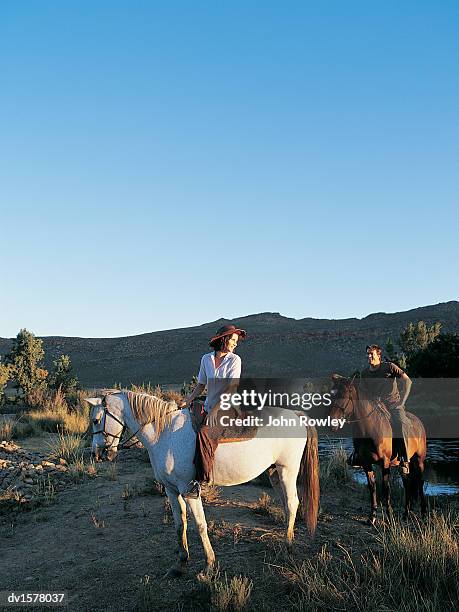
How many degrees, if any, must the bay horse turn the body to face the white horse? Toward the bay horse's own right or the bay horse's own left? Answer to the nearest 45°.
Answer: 0° — it already faces it

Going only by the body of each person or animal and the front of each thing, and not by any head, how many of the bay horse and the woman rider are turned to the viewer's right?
0

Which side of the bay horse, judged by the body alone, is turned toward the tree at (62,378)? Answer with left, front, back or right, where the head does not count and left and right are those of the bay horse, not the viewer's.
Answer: right

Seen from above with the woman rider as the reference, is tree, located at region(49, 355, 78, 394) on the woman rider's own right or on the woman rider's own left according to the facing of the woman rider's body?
on the woman rider's own right

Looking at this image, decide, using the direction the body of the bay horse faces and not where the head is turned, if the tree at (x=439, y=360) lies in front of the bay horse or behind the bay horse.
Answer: behind

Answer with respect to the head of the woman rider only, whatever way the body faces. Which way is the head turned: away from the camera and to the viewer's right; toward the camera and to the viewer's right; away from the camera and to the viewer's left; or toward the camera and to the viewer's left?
toward the camera and to the viewer's right

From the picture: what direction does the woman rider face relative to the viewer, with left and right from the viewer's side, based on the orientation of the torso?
facing the viewer and to the left of the viewer

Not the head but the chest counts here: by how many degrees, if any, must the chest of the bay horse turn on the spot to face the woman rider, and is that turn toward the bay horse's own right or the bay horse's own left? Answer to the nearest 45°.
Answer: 0° — it already faces them

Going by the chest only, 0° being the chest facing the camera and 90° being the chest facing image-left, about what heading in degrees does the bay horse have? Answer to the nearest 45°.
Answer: approximately 45°

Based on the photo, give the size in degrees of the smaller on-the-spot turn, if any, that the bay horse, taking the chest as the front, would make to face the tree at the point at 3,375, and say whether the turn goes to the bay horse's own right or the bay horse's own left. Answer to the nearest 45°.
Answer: approximately 90° to the bay horse's own right

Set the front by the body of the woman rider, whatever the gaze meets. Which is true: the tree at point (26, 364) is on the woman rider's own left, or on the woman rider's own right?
on the woman rider's own right
